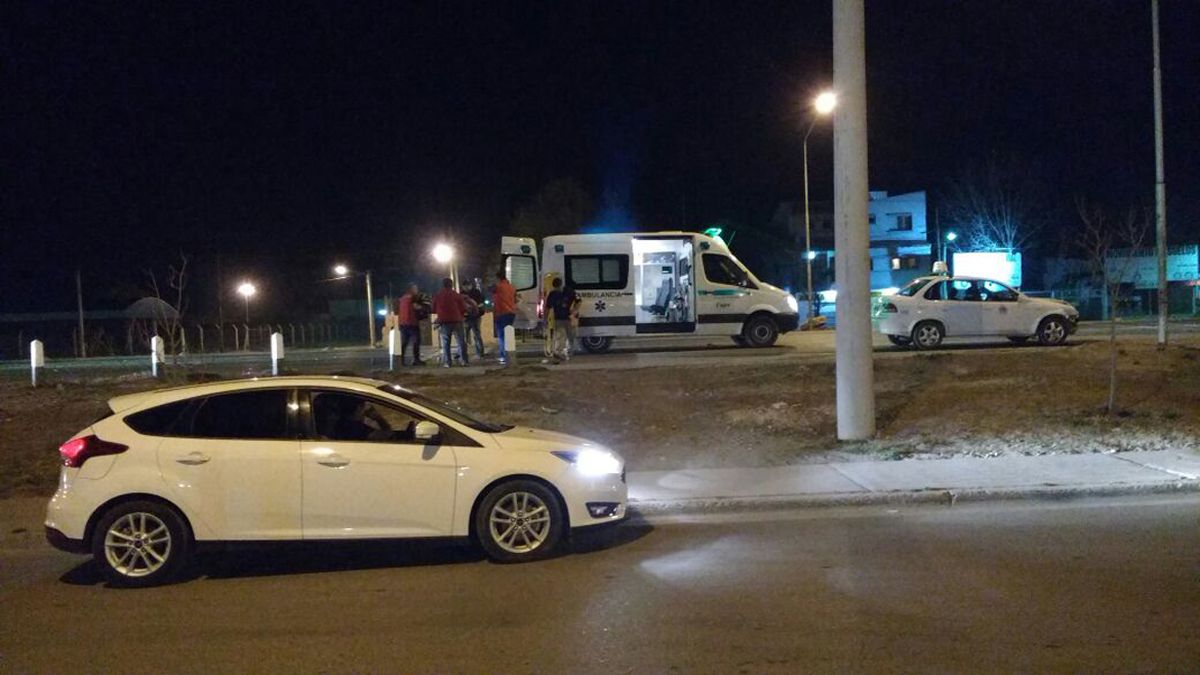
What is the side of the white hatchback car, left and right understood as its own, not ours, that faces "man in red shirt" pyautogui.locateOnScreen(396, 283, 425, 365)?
left

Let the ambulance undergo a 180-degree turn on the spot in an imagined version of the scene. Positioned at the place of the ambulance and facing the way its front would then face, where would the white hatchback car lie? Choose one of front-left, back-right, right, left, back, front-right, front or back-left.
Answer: left

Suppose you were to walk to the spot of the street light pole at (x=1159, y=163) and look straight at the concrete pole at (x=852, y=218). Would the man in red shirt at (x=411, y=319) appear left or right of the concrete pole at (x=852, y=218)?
right

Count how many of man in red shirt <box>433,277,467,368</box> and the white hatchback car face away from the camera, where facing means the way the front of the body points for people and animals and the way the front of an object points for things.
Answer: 1

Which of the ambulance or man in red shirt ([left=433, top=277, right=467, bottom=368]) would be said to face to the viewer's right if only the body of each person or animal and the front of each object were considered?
the ambulance

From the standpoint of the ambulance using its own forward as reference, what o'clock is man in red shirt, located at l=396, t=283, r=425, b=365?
The man in red shirt is roughly at 5 o'clock from the ambulance.

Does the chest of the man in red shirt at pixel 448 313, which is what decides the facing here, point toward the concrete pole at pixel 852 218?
no

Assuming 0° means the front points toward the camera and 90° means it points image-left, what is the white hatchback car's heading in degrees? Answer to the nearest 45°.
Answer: approximately 270°

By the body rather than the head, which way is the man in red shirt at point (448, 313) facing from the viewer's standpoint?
away from the camera

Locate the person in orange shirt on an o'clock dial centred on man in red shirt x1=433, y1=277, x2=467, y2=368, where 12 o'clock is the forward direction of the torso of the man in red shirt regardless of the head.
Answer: The person in orange shirt is roughly at 2 o'clock from the man in red shirt.

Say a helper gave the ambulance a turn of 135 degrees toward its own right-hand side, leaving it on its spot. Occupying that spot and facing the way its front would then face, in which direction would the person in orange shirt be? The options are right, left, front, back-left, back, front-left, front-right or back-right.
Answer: front

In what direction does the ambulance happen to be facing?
to the viewer's right

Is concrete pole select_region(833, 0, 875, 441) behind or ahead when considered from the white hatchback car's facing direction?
ahead

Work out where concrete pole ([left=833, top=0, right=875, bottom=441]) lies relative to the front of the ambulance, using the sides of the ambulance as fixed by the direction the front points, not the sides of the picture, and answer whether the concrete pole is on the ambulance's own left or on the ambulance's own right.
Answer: on the ambulance's own right

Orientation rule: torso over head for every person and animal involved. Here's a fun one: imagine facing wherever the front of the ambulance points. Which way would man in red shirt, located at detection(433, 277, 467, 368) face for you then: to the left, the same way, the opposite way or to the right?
to the left

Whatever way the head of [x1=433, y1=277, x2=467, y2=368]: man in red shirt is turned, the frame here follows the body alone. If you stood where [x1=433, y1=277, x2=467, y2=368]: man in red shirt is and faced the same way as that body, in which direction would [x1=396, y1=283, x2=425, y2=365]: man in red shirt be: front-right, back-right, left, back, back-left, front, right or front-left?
front-left

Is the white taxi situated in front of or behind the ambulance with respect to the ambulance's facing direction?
in front

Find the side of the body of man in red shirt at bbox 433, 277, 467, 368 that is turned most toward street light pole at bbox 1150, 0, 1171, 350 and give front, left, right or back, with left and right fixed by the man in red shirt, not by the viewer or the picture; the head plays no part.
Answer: right

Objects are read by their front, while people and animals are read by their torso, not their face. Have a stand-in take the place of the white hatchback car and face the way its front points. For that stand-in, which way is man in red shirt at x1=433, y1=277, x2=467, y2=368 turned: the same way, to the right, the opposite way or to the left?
to the left
